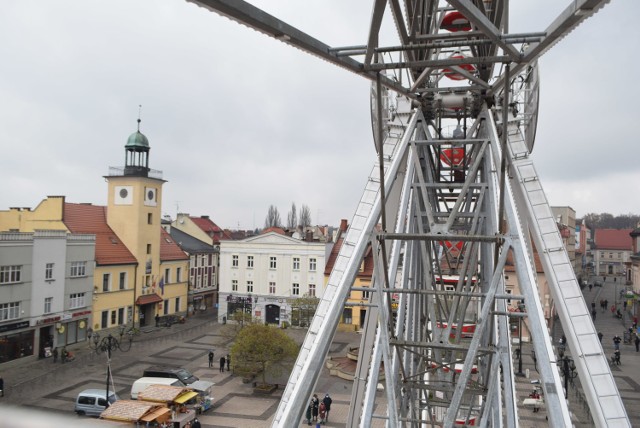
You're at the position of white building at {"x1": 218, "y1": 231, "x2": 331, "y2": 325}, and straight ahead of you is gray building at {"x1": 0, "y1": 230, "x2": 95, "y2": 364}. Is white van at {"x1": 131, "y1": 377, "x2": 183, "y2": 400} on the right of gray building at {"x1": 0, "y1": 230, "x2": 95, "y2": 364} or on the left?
left

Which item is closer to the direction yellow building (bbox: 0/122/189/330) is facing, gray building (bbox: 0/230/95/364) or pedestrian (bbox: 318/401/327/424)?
the pedestrian

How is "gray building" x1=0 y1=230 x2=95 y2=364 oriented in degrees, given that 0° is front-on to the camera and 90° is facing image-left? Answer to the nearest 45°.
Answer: approximately 315°

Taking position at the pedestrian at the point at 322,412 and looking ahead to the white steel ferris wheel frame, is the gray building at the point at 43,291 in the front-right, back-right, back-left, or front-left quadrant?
back-right

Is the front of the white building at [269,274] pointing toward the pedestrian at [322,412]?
yes

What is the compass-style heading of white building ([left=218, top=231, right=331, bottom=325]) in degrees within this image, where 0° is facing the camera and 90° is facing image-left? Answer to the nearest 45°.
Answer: approximately 0°

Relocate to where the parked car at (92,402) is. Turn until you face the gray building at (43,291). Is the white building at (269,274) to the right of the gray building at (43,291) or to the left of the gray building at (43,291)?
right
